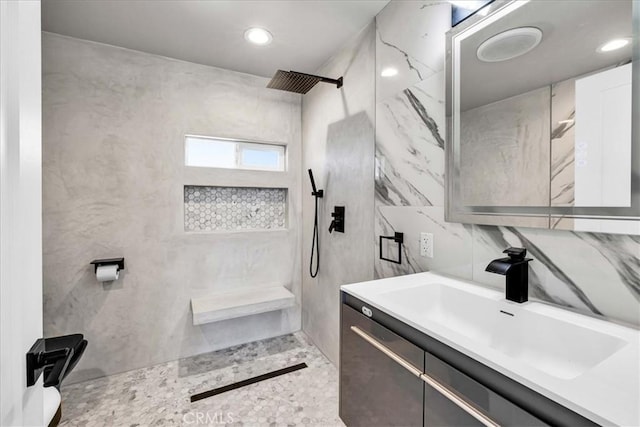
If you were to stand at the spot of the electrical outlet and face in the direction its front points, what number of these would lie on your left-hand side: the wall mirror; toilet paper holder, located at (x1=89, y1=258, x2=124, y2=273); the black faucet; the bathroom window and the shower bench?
2

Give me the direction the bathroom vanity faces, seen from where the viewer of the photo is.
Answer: facing the viewer and to the left of the viewer

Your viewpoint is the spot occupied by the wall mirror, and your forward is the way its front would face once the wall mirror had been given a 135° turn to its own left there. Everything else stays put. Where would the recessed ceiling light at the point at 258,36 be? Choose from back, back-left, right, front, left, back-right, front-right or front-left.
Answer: back

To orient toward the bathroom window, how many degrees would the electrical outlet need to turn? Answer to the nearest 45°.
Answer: approximately 45° to its right

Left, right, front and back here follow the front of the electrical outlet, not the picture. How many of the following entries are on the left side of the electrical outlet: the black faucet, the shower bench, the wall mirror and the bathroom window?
2

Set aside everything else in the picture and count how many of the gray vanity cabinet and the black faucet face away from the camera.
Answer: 0

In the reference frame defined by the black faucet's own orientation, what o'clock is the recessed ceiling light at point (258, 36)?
The recessed ceiling light is roughly at 2 o'clock from the black faucet.

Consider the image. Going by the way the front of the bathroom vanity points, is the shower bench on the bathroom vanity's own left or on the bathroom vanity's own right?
on the bathroom vanity's own right

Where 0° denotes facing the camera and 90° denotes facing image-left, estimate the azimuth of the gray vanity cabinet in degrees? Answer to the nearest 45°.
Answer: approximately 45°

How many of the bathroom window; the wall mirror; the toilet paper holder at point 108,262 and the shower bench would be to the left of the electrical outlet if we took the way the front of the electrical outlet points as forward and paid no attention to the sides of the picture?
1

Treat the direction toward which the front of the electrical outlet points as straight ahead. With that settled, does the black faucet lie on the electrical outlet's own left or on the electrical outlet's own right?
on the electrical outlet's own left
